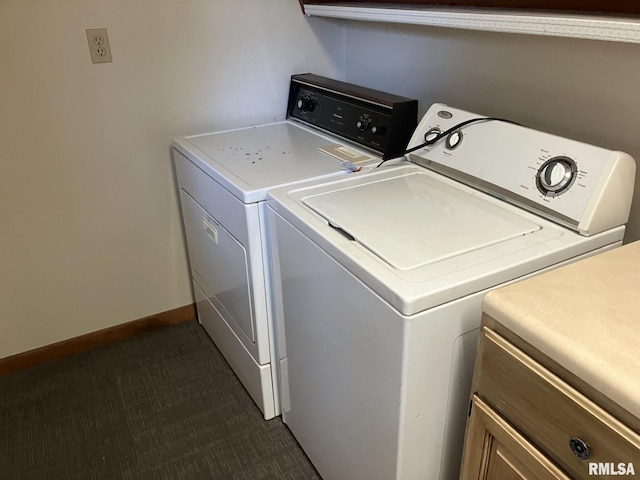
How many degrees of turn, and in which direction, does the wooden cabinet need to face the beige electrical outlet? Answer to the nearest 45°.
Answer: approximately 45° to its right

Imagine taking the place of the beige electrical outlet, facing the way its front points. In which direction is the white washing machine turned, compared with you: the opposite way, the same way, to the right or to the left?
to the right

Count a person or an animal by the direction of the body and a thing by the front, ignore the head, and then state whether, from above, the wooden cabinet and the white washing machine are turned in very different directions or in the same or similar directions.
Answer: same or similar directions

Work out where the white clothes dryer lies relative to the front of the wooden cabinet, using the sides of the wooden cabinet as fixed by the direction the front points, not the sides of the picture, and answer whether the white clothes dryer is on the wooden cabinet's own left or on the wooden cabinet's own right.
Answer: on the wooden cabinet's own right

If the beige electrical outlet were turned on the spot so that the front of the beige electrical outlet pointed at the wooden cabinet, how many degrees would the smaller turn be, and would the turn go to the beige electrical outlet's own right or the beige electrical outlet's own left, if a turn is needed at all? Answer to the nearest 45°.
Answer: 0° — it already faces it

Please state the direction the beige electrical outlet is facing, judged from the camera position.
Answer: facing the viewer

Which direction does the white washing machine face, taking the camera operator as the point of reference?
facing the viewer and to the left of the viewer

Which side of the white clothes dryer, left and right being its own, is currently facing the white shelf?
left
